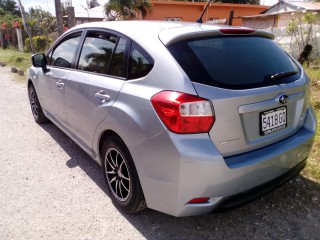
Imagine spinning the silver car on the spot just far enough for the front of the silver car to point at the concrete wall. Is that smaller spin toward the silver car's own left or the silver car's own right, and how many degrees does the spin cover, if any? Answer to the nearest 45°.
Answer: approximately 45° to the silver car's own right

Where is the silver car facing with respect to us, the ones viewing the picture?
facing away from the viewer and to the left of the viewer

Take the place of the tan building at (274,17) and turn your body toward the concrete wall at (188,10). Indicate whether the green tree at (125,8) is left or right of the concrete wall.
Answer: left

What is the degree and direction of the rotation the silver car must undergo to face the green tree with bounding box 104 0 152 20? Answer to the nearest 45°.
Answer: approximately 45° to its right

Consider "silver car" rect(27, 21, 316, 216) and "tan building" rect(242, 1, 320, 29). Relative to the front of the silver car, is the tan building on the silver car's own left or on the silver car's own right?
on the silver car's own right
